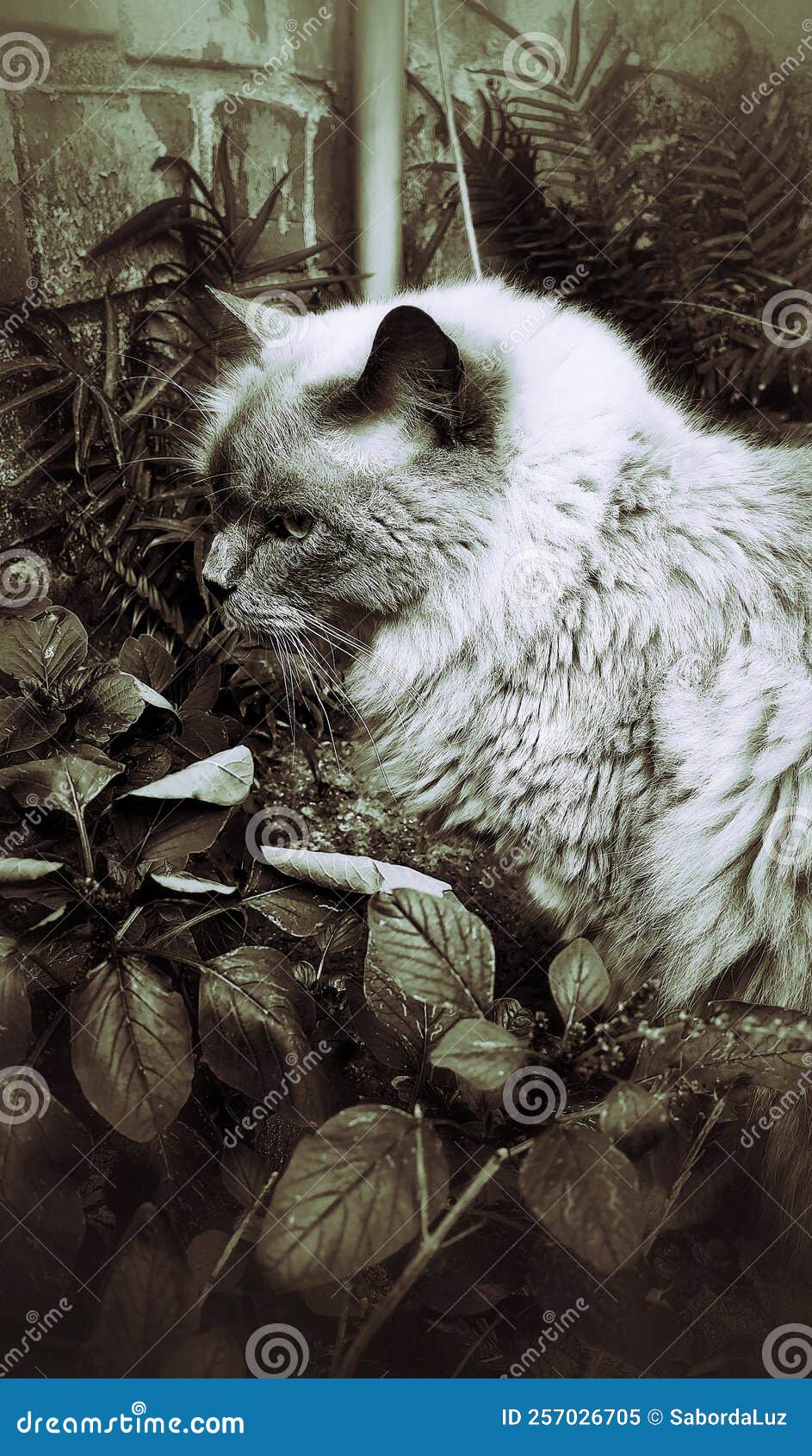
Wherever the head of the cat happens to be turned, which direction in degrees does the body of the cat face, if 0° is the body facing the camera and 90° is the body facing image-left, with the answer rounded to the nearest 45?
approximately 90°
